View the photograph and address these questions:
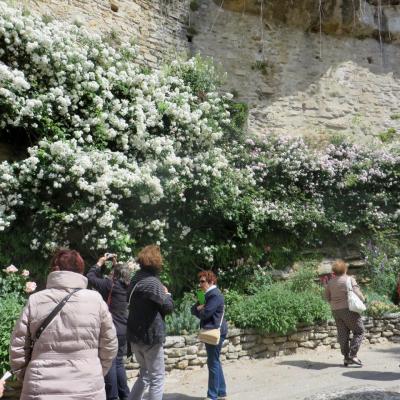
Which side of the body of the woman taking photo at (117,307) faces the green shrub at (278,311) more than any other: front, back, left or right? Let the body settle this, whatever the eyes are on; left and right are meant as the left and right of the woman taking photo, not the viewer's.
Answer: right

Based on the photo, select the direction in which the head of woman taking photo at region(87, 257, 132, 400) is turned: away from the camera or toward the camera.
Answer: away from the camera

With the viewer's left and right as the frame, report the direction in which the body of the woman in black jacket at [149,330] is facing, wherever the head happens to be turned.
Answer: facing away from the viewer and to the right of the viewer

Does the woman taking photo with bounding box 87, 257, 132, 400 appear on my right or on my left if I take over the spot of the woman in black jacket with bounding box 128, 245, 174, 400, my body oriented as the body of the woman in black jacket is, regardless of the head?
on my left

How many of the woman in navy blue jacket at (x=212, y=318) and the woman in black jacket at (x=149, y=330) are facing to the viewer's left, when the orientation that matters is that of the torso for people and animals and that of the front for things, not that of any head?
1

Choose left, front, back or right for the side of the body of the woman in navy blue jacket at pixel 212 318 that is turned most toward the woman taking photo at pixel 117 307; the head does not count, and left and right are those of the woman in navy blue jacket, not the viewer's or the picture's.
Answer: front

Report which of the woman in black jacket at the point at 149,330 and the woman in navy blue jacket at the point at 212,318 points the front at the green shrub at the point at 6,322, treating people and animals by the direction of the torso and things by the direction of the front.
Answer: the woman in navy blue jacket at the point at 212,318

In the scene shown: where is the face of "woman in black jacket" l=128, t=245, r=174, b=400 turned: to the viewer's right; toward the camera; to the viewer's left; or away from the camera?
away from the camera

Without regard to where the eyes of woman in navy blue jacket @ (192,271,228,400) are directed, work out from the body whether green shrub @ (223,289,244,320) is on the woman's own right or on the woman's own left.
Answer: on the woman's own right

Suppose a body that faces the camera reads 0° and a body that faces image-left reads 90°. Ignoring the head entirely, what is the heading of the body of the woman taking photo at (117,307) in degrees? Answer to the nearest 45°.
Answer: approximately 135°

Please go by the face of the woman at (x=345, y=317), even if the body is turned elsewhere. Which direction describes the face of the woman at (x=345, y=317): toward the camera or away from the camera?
away from the camera

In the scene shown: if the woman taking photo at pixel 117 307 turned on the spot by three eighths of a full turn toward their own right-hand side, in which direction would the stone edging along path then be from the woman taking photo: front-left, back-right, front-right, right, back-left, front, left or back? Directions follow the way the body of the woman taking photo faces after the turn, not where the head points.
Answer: front-left

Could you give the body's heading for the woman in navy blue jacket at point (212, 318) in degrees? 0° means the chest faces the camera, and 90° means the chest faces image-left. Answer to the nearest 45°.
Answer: approximately 90°
